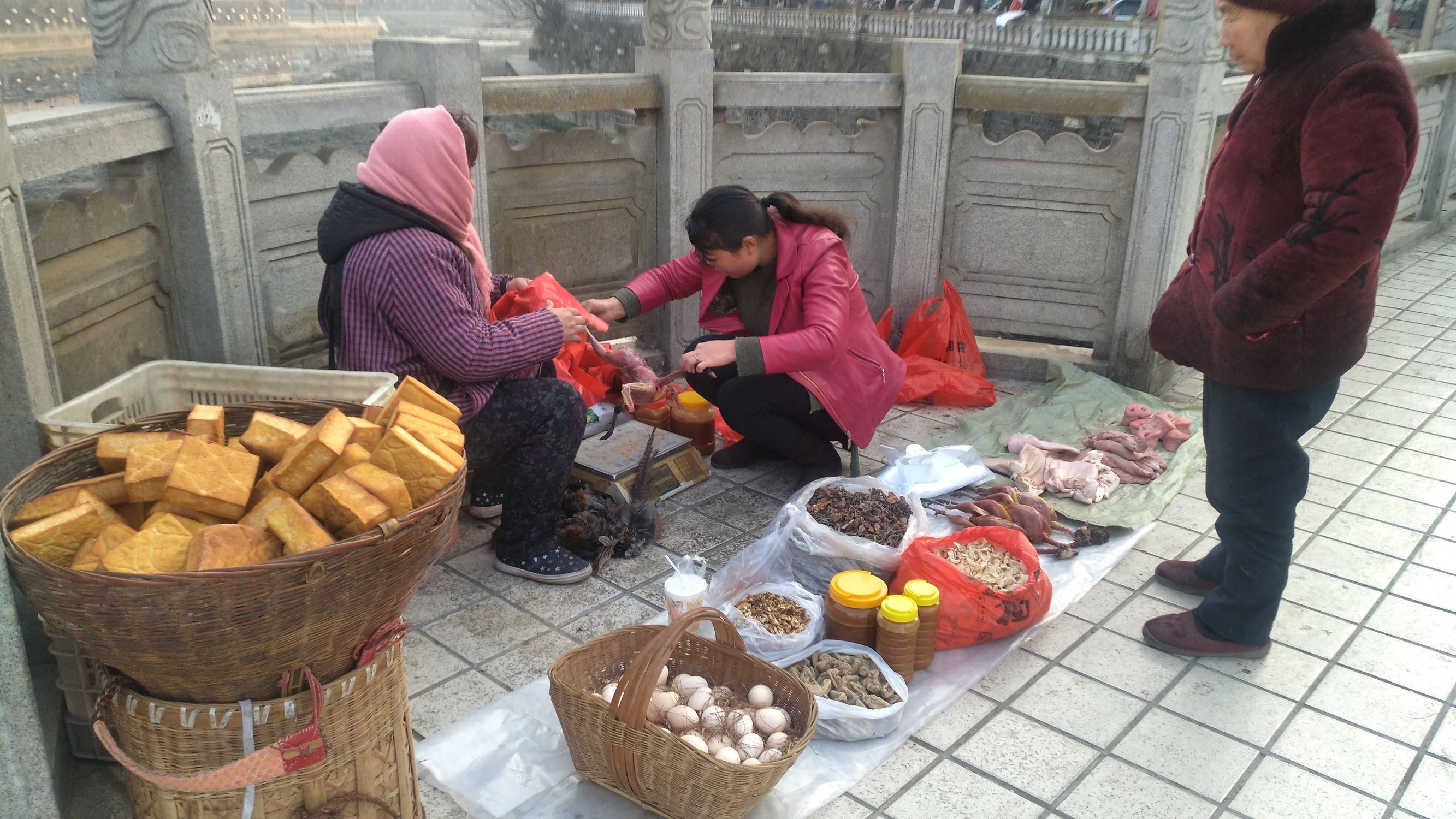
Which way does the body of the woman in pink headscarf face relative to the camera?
to the viewer's right

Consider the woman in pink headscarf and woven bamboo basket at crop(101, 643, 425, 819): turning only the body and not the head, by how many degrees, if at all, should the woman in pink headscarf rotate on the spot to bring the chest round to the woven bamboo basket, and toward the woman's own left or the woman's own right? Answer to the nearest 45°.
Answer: approximately 90° to the woman's own right

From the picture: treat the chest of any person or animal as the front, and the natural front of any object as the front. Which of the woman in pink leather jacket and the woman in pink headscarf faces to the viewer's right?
the woman in pink headscarf

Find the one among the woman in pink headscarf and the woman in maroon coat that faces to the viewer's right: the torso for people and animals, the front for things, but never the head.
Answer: the woman in pink headscarf

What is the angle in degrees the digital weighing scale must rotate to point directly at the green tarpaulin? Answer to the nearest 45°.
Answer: approximately 45° to its left

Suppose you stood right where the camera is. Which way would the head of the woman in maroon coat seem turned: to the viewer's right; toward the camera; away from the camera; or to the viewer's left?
to the viewer's left

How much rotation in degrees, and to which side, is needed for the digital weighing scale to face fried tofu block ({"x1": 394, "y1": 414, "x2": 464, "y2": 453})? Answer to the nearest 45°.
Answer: approximately 45° to its right

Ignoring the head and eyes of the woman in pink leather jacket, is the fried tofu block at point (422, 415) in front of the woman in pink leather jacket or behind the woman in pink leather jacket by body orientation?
in front

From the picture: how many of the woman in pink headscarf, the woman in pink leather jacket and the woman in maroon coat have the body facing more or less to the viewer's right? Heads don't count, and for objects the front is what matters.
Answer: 1

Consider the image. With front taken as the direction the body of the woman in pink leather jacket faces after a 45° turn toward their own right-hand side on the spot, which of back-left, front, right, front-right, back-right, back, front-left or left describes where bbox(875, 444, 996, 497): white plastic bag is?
back

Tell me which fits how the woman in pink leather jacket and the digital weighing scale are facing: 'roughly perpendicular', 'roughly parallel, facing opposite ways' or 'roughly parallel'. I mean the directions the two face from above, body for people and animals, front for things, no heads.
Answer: roughly perpendicular

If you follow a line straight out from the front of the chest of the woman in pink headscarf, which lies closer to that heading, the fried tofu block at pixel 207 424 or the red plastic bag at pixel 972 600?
the red plastic bag

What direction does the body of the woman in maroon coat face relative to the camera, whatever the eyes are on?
to the viewer's left

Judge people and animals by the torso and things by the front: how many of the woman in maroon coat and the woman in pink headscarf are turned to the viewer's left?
1
